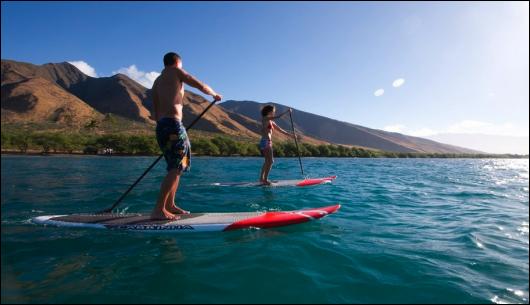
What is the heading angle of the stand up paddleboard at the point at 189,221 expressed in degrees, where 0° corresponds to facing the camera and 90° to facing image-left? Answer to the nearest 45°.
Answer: approximately 270°

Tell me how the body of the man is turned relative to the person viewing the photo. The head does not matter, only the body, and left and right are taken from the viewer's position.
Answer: facing away from the viewer and to the right of the viewer
